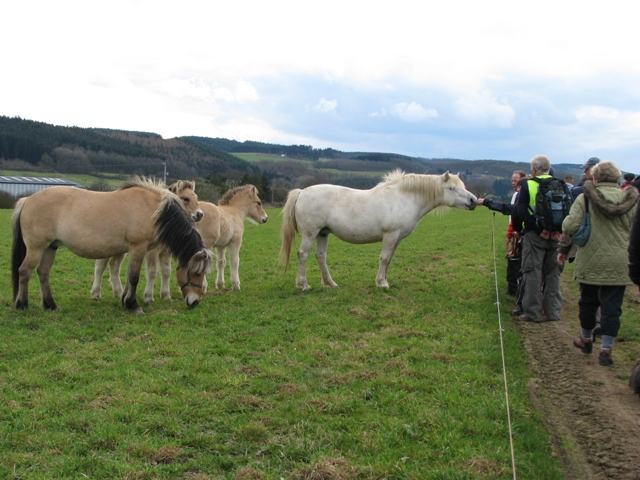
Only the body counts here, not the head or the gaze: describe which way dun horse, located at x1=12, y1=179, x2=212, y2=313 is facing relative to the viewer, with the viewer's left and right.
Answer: facing to the right of the viewer

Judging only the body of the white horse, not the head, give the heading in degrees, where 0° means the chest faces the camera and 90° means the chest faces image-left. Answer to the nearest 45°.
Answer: approximately 270°

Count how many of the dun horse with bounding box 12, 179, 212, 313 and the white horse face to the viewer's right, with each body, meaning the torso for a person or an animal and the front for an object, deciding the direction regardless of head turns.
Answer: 2

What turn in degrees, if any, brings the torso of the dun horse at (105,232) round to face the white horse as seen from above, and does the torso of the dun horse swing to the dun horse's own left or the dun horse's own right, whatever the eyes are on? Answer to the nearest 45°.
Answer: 0° — it already faces it

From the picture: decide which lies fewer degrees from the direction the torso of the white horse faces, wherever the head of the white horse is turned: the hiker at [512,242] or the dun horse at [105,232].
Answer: the hiker

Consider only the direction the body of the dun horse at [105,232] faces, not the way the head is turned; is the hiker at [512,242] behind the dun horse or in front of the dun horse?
in front

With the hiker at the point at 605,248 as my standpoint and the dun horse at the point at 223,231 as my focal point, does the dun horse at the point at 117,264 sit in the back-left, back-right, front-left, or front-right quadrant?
front-left

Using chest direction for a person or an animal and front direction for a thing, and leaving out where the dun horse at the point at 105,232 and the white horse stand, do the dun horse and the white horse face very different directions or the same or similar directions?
same or similar directions

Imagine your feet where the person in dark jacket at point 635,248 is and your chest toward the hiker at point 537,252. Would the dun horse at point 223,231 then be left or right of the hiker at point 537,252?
left

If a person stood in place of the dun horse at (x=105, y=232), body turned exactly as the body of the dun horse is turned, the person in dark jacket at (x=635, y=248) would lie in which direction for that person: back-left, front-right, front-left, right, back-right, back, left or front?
front-right

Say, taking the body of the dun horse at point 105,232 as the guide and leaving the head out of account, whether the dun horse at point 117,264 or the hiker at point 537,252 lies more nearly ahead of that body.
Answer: the hiker

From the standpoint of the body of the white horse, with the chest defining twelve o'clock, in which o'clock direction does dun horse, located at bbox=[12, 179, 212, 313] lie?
The dun horse is roughly at 5 o'clock from the white horse.

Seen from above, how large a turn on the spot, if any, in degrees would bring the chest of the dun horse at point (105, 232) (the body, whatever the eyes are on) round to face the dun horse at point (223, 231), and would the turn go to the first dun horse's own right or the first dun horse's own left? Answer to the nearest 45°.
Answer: approximately 45° to the first dun horse's own left

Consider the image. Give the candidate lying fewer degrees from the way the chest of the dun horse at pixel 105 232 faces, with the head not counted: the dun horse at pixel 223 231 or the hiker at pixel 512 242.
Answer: the hiker

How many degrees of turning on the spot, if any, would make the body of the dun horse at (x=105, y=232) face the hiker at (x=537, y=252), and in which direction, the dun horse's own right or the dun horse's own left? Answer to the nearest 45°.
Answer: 0° — it already faces them
